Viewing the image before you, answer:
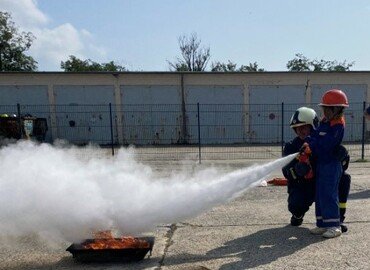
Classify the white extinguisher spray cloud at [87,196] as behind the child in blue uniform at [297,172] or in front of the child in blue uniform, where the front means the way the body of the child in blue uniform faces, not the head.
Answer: in front

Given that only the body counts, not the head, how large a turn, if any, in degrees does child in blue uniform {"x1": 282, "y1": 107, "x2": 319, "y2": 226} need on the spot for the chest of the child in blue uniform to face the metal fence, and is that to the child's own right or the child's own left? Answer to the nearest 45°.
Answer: approximately 90° to the child's own right

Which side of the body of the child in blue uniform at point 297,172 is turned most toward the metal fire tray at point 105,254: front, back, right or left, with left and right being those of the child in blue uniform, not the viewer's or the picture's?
front

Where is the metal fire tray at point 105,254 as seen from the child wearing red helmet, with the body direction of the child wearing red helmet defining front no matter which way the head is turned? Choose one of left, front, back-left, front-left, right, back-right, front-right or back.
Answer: front-left

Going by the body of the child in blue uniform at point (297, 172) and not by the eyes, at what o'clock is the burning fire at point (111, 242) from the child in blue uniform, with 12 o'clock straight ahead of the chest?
The burning fire is roughly at 12 o'clock from the child in blue uniform.

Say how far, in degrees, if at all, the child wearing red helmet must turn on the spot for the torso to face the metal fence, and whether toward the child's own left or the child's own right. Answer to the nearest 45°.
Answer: approximately 45° to the child's own right

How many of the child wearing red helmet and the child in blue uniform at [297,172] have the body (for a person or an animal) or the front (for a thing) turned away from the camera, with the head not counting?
0

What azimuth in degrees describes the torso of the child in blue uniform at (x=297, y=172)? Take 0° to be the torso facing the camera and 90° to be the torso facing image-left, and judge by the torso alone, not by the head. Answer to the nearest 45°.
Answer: approximately 45°

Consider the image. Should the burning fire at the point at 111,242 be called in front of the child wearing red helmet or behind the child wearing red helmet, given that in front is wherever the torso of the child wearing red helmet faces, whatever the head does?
in front

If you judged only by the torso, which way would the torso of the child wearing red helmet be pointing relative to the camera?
to the viewer's left
